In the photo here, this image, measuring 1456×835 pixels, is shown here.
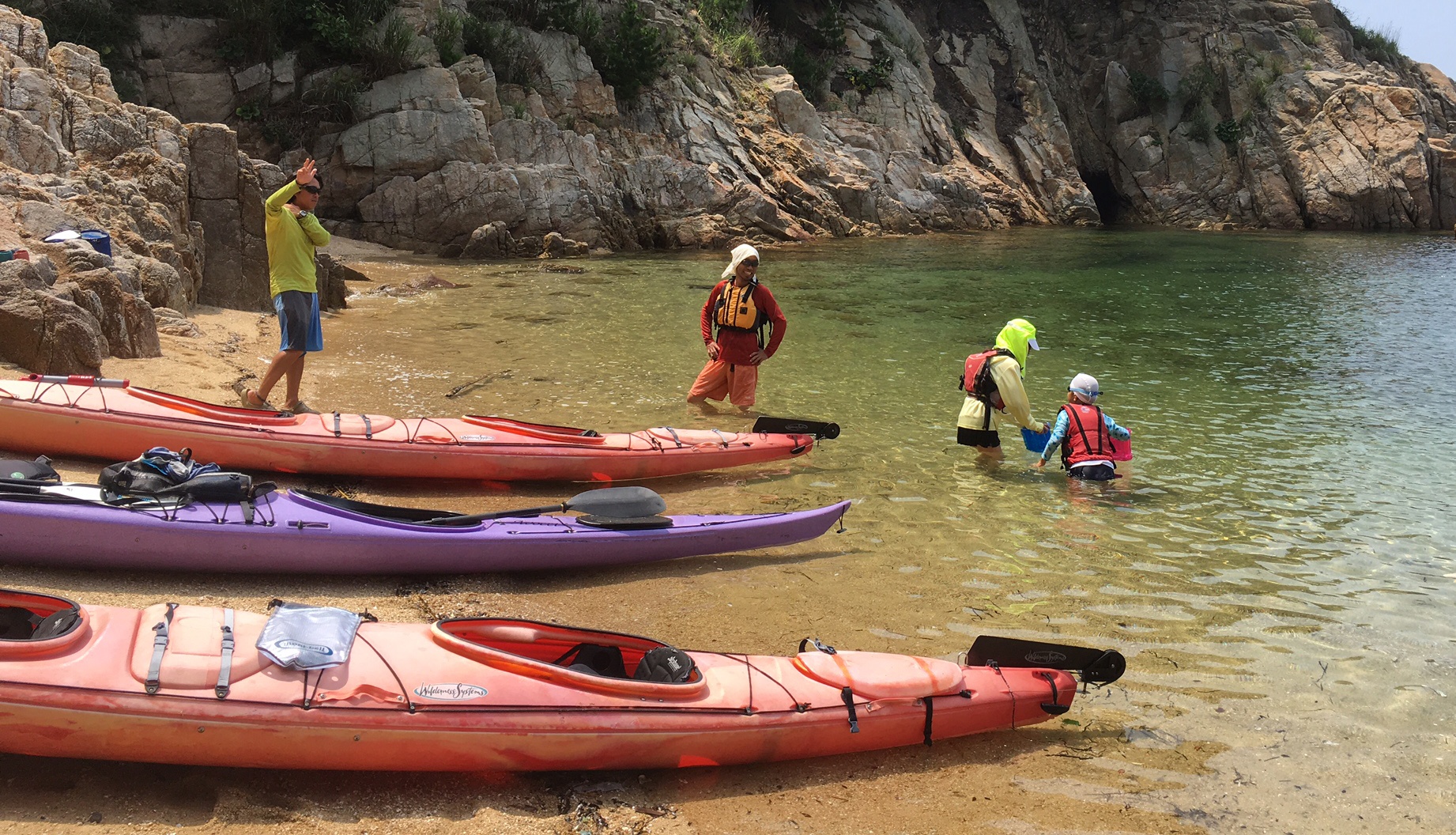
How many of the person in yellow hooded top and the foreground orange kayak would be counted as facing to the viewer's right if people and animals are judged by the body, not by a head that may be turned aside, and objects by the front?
1

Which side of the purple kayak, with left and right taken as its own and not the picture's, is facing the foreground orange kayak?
left

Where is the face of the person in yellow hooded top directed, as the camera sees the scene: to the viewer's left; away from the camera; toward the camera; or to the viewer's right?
to the viewer's right

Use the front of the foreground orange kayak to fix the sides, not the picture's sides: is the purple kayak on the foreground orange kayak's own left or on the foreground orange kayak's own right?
on the foreground orange kayak's own right

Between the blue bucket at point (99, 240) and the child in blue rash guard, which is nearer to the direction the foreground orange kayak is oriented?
the blue bucket

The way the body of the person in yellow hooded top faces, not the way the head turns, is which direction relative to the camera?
to the viewer's right

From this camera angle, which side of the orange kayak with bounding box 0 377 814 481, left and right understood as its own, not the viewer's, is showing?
left

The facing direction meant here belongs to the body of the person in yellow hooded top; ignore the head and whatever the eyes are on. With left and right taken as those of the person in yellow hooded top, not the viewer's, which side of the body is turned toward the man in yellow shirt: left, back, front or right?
back

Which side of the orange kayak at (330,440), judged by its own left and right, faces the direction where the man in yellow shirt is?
right
